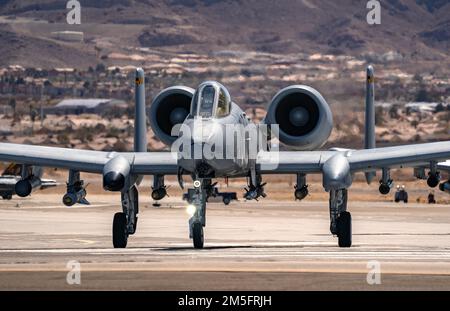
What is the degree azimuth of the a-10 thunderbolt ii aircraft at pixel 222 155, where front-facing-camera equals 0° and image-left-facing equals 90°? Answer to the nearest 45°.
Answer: approximately 0°
